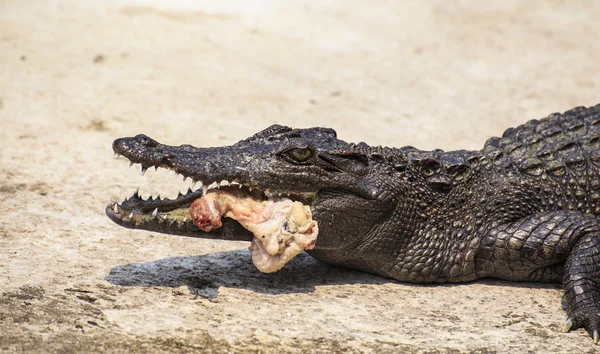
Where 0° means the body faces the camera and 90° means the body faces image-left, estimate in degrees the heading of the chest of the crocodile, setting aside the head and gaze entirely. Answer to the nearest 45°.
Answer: approximately 90°
